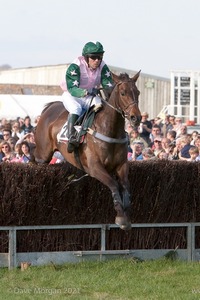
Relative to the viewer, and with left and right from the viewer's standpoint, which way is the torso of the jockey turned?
facing the viewer and to the right of the viewer

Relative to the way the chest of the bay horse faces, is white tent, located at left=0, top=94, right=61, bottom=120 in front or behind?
behind

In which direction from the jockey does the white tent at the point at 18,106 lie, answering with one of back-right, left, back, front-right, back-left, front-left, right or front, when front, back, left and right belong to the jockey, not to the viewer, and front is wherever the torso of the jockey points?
back-left
